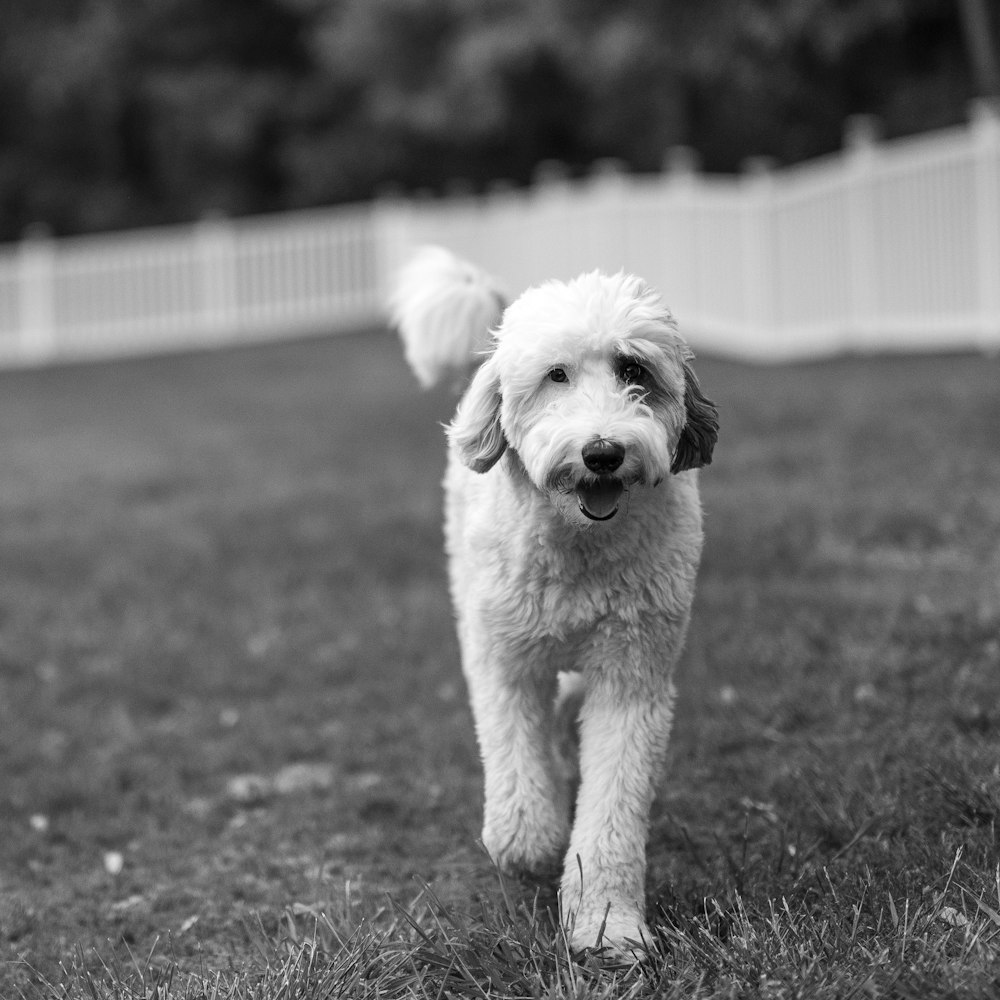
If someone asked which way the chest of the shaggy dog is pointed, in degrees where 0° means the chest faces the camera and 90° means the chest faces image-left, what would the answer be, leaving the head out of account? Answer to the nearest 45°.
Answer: approximately 0°

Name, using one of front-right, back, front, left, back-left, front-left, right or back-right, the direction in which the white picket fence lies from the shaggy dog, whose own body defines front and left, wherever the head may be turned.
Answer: back
